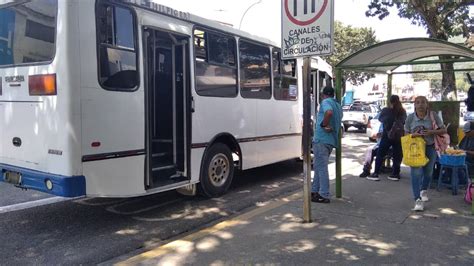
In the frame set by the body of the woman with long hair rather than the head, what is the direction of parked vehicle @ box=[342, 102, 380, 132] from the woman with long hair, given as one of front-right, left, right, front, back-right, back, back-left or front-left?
right

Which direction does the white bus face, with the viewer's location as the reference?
facing away from the viewer and to the right of the viewer

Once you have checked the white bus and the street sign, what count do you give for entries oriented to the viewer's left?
0

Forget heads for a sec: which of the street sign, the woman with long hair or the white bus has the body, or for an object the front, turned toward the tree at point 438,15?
the white bus

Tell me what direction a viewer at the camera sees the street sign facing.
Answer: facing the viewer

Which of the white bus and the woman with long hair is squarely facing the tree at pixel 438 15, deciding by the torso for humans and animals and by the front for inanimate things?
the white bus

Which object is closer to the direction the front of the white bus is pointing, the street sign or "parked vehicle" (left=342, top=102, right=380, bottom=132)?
the parked vehicle

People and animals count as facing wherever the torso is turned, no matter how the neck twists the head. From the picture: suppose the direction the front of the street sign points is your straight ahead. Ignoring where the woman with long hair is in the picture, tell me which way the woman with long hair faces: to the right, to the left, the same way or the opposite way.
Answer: to the right

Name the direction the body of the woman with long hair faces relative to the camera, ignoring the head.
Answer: to the viewer's left
